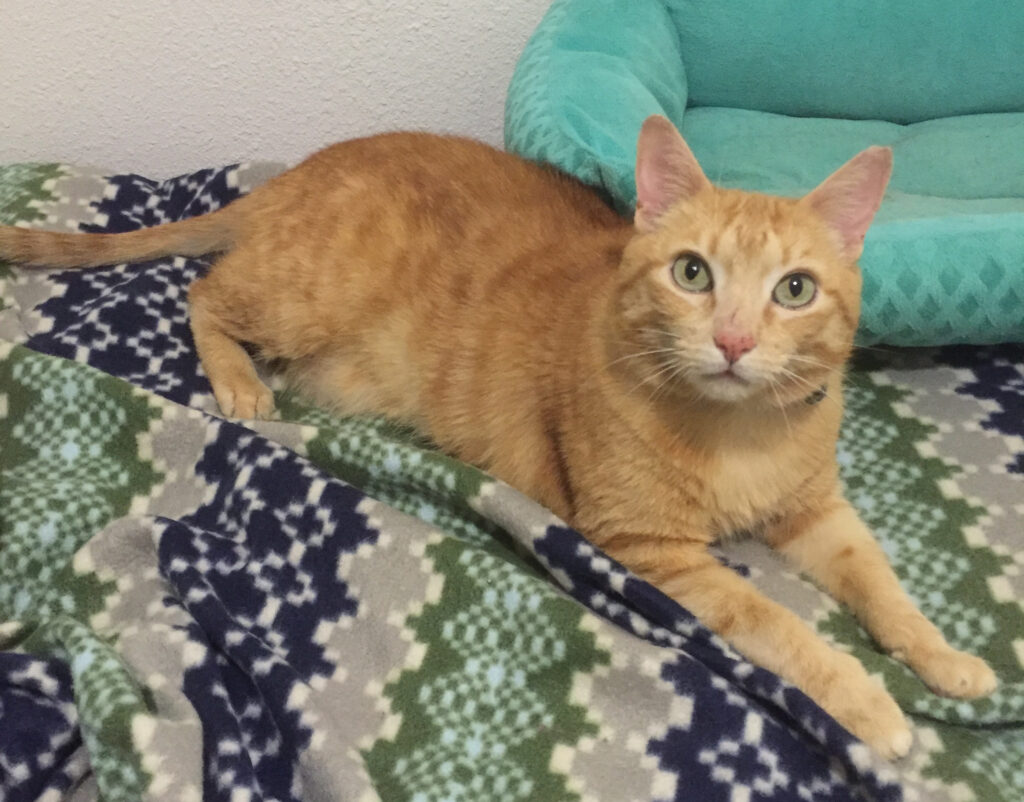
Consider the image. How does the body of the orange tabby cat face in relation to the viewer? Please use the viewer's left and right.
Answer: facing the viewer and to the right of the viewer

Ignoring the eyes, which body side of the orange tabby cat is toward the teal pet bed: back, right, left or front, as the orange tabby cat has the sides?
left
